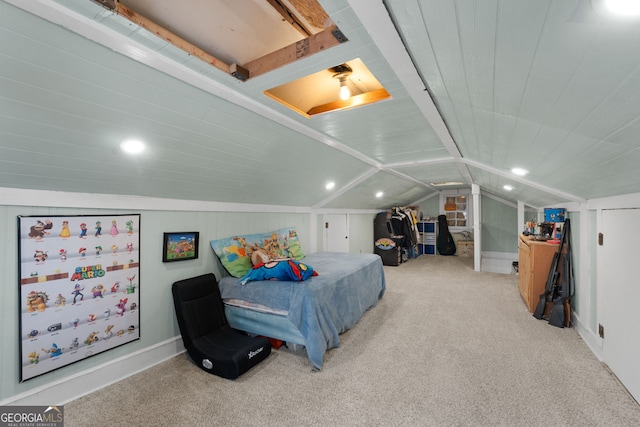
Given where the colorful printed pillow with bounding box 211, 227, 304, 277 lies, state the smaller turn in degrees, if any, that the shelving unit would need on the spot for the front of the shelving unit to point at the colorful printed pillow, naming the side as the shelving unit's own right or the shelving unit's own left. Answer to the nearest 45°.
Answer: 0° — it already faces it

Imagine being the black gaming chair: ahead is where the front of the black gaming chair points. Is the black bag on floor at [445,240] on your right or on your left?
on your left

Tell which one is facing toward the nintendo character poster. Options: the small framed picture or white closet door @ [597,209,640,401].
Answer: the white closet door

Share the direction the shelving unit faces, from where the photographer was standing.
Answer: facing the viewer

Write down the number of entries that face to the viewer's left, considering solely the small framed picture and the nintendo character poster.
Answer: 0

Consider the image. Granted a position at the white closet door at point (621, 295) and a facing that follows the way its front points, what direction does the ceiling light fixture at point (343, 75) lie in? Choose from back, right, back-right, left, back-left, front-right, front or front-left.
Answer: front

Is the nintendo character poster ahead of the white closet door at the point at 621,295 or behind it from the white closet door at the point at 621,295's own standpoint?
ahead

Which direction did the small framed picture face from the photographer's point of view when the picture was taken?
facing the viewer and to the right of the viewer

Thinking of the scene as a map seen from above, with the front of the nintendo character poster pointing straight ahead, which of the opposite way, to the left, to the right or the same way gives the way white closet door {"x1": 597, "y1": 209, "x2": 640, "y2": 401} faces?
the opposite way

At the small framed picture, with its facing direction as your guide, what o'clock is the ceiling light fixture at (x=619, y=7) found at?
The ceiling light fixture is roughly at 1 o'clock from the small framed picture.

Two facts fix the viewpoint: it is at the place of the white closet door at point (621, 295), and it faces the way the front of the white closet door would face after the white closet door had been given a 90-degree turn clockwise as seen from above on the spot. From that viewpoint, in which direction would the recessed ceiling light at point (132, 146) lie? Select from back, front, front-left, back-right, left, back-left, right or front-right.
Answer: left

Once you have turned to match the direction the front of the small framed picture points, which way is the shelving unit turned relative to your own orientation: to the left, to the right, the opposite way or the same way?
to the right

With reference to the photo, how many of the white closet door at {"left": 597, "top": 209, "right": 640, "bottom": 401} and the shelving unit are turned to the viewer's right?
0
